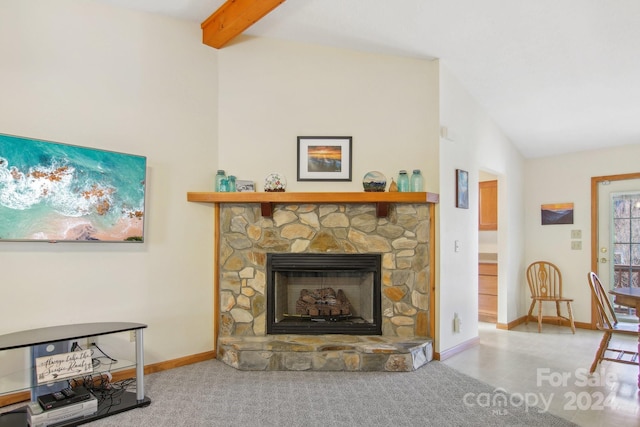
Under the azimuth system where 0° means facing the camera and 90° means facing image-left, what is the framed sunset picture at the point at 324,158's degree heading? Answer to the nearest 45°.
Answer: approximately 0°

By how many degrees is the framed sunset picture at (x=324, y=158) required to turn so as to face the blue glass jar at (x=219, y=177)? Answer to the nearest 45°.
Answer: approximately 90° to its right

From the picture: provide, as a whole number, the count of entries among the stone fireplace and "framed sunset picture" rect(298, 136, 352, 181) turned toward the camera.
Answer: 2

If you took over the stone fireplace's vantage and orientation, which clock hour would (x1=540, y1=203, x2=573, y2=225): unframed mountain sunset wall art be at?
The unframed mountain sunset wall art is roughly at 8 o'clock from the stone fireplace.

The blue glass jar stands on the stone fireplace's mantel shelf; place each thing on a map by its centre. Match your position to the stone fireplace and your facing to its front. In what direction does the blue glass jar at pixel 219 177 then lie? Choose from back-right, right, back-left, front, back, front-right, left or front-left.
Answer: right

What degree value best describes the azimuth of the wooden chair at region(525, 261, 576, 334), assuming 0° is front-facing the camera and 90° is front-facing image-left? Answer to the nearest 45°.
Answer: approximately 315°
